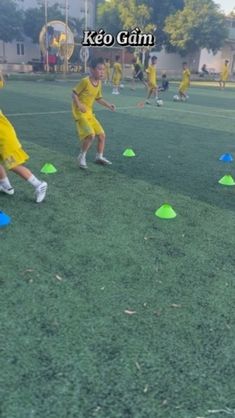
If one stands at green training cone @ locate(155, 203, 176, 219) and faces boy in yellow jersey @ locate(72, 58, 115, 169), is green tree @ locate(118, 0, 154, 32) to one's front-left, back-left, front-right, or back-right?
front-right

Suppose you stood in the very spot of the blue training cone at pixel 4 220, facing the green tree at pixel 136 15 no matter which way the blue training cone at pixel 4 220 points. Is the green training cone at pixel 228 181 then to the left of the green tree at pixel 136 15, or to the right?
right

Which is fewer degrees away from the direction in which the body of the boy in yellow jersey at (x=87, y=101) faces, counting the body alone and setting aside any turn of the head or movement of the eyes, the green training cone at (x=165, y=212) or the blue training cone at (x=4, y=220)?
the green training cone

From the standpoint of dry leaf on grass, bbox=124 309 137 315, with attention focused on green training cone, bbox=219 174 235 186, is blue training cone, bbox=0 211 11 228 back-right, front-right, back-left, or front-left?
front-left

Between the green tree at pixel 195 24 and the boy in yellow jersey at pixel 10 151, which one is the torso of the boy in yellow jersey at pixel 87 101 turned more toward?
the boy in yellow jersey

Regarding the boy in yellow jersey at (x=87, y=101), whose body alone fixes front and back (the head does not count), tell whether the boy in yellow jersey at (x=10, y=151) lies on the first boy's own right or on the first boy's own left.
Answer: on the first boy's own right

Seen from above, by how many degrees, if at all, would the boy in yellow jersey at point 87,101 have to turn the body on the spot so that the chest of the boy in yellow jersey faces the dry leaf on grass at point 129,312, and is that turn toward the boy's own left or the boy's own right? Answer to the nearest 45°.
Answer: approximately 45° to the boy's own right
